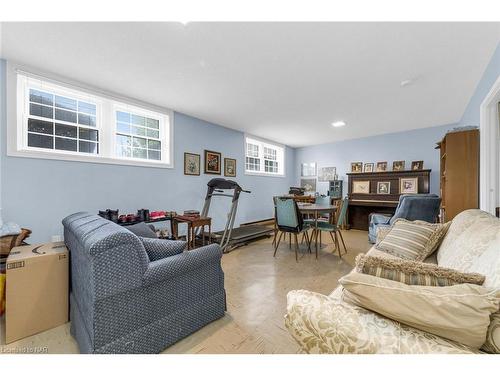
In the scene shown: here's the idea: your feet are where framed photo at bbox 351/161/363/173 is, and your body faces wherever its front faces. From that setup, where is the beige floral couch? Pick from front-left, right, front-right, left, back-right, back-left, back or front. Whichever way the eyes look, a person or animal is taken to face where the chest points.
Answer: front

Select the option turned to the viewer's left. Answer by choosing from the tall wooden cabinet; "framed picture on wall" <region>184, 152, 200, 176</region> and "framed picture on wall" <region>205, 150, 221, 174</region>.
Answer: the tall wooden cabinet

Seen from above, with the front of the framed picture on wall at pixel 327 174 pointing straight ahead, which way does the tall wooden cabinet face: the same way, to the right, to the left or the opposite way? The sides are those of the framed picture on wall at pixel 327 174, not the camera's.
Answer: to the right

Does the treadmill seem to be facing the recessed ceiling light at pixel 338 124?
no

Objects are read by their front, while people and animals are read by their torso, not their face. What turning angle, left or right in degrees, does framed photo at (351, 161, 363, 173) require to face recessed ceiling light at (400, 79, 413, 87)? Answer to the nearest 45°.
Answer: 0° — it already faces it

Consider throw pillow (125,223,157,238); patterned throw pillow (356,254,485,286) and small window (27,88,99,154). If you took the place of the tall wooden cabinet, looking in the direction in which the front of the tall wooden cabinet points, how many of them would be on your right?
0

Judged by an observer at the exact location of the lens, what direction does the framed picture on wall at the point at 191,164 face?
facing the viewer and to the right of the viewer

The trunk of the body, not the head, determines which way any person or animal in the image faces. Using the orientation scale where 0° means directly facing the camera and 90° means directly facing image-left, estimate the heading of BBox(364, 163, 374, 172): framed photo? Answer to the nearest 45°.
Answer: approximately 0°

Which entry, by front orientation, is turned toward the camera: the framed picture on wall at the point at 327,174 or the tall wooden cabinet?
the framed picture on wall

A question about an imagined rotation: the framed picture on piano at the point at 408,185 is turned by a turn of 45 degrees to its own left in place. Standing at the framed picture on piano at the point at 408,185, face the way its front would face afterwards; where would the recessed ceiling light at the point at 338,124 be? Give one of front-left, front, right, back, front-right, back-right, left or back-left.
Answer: right

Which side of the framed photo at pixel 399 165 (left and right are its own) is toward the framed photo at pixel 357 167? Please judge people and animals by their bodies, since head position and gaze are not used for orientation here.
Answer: right

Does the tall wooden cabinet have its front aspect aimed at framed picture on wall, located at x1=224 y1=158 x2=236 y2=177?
yes

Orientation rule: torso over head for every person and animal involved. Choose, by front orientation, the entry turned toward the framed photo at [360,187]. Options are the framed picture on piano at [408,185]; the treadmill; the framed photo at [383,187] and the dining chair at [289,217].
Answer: the dining chair

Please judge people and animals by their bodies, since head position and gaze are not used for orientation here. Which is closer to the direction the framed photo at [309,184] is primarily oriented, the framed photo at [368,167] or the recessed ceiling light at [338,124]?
the recessed ceiling light

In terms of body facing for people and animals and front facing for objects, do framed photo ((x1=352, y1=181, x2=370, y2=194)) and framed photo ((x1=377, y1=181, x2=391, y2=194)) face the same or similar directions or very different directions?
same or similar directions

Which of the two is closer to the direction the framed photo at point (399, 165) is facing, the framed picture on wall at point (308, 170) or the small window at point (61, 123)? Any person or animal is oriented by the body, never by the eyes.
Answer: the small window

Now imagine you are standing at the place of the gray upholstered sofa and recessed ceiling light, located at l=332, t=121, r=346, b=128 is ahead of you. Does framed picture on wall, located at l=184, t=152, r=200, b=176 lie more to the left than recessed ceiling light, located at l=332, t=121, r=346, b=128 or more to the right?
left

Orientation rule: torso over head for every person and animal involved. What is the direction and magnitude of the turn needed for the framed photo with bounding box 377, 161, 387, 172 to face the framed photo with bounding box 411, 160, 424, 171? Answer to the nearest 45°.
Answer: approximately 90° to its left

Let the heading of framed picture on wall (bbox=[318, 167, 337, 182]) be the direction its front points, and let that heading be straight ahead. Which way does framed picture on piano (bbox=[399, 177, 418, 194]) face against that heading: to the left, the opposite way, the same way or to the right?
the same way

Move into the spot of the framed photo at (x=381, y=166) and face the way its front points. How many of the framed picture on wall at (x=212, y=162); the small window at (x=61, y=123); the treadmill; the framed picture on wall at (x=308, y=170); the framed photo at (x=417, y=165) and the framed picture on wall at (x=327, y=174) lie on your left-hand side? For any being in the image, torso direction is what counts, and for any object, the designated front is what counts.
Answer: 1

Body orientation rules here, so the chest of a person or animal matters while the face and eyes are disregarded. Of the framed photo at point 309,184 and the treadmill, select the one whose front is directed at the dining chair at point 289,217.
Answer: the framed photo

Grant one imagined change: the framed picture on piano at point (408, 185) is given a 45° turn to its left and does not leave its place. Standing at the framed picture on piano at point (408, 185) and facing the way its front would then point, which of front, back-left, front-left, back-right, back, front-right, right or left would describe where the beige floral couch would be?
front-right

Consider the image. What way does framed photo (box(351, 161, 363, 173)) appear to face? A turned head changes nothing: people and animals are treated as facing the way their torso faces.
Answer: toward the camera
